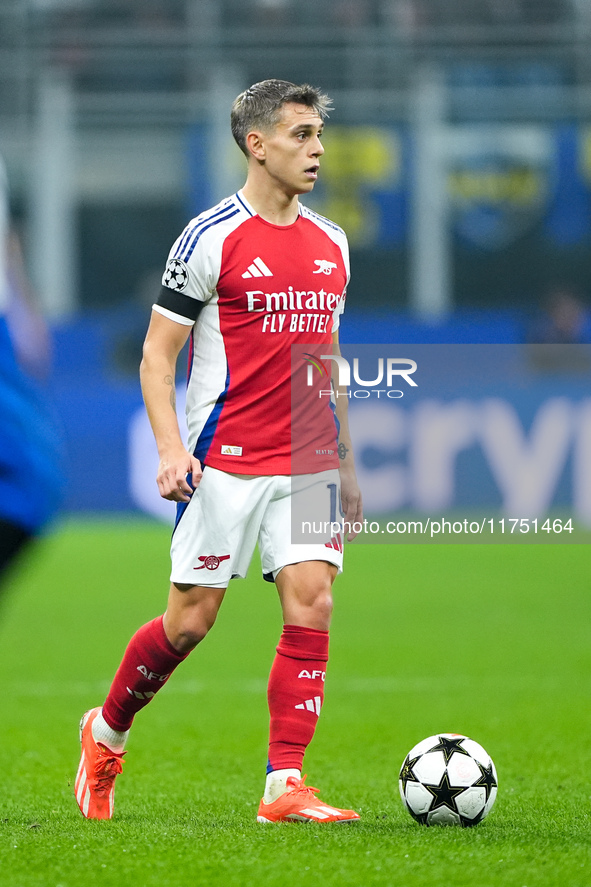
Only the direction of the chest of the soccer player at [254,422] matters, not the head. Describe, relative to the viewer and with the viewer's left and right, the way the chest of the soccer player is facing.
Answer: facing the viewer and to the right of the viewer
